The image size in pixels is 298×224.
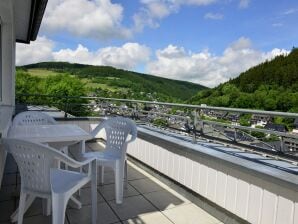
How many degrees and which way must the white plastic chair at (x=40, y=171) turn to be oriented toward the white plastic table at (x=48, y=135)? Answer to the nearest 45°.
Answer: approximately 45° to its left

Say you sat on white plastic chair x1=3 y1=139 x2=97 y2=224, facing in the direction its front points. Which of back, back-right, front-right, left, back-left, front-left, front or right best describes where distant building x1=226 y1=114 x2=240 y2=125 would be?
front-right

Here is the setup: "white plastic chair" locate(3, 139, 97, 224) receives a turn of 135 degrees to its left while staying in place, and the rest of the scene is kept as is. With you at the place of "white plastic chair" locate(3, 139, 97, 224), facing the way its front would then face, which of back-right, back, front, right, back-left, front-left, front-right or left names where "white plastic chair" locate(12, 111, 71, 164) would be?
right

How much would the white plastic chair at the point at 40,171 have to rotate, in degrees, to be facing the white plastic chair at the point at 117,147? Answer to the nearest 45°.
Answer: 0° — it already faces it

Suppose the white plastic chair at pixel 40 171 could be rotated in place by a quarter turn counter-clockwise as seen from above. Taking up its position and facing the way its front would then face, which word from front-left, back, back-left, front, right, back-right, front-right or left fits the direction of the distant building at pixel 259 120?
back-right

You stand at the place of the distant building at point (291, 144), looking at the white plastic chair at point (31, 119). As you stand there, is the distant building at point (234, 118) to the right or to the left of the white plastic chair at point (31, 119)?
right

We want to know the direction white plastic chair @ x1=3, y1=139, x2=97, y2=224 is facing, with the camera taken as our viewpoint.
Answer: facing away from the viewer and to the right of the viewer

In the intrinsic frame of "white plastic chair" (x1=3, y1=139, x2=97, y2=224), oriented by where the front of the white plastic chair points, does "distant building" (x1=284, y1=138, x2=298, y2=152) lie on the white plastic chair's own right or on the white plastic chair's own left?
on the white plastic chair's own right
